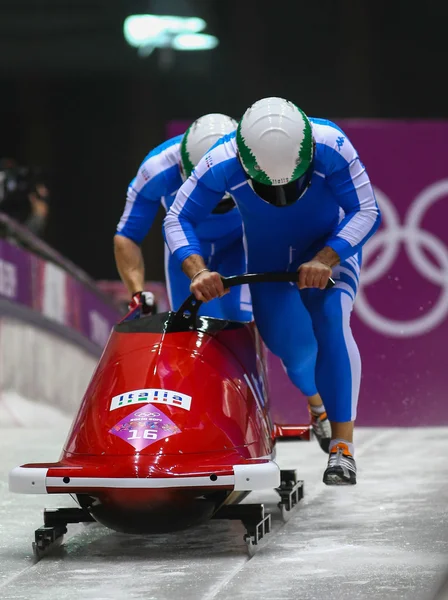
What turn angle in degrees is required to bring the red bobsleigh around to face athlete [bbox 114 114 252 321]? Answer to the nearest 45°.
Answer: approximately 180°

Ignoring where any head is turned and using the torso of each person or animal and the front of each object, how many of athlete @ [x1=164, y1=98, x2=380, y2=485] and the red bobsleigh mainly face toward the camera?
2

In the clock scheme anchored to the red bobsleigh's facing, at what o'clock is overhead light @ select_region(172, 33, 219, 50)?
The overhead light is roughly at 6 o'clock from the red bobsleigh.

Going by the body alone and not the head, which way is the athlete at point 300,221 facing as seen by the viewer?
toward the camera

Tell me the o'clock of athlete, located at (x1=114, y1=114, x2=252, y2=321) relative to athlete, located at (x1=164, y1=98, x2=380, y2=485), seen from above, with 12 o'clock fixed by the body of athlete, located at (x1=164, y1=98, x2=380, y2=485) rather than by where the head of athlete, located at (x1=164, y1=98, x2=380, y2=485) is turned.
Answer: athlete, located at (x1=114, y1=114, x2=252, y2=321) is roughly at 5 o'clock from athlete, located at (x1=164, y1=98, x2=380, y2=485).

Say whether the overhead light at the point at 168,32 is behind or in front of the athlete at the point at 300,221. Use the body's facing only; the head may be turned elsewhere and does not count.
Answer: behind

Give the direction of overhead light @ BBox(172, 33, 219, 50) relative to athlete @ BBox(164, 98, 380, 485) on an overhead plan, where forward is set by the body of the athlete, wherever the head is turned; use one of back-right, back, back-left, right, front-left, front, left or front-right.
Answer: back
